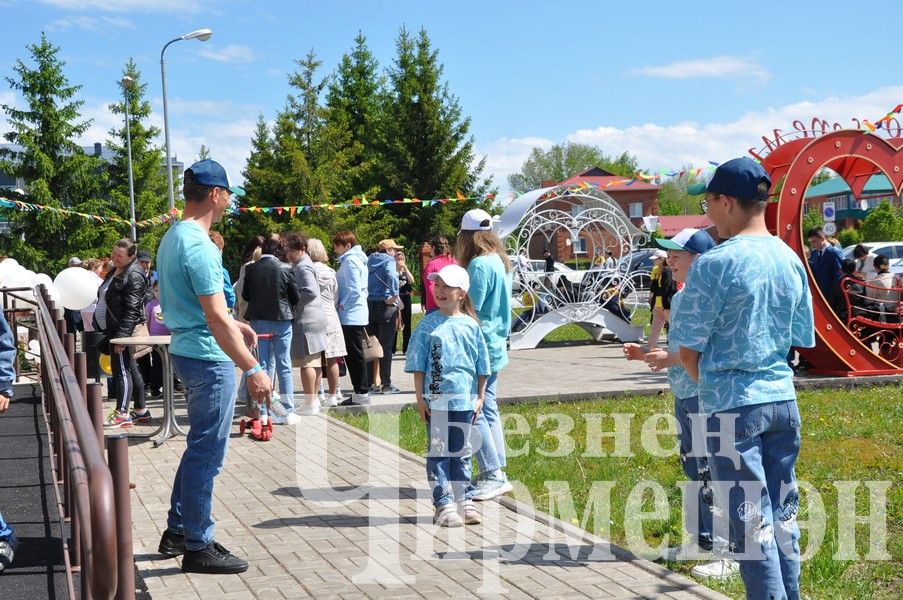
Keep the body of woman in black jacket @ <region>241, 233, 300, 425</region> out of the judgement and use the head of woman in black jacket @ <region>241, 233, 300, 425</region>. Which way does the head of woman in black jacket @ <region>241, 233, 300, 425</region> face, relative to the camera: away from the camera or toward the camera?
away from the camera

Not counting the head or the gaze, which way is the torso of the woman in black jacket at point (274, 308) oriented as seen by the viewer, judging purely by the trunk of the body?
away from the camera

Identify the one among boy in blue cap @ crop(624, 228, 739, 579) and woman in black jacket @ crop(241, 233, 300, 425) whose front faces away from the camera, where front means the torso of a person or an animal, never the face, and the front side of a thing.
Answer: the woman in black jacket

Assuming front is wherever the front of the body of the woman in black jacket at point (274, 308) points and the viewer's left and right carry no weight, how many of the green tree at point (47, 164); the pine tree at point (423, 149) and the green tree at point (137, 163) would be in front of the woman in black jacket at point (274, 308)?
3

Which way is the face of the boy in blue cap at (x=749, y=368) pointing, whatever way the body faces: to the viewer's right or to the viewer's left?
to the viewer's left

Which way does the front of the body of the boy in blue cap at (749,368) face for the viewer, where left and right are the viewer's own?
facing away from the viewer and to the left of the viewer

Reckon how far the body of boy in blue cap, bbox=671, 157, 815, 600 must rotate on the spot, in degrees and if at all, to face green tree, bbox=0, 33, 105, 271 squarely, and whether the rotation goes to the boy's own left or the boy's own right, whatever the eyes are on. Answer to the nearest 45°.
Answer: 0° — they already face it

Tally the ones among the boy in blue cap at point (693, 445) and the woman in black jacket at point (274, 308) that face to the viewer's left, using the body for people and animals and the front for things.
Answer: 1

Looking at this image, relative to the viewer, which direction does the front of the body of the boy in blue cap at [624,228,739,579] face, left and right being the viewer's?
facing to the left of the viewer

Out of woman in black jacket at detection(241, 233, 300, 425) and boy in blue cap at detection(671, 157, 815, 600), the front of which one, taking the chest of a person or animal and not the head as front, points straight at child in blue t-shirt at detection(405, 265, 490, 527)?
the boy in blue cap

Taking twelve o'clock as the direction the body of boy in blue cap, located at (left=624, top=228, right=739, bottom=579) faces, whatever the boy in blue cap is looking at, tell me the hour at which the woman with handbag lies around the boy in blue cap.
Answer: The woman with handbag is roughly at 2 o'clock from the boy in blue cap.
